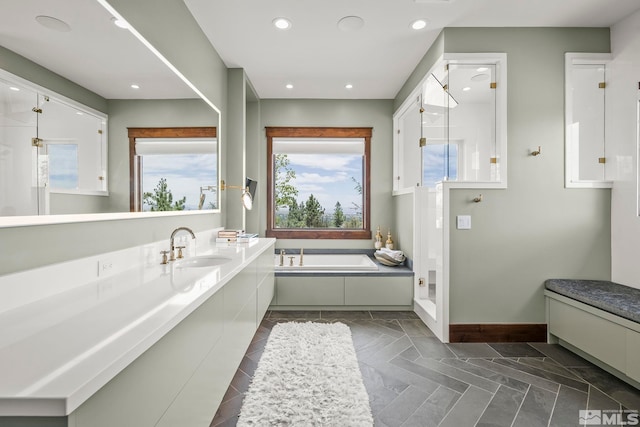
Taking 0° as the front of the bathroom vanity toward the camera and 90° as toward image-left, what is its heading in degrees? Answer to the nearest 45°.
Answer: approximately 270°

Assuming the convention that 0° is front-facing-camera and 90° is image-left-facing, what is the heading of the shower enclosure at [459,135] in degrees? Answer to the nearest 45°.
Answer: approximately 90°

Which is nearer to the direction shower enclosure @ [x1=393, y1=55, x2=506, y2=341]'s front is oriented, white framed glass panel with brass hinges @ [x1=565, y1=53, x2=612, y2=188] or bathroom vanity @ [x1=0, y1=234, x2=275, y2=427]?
the bathroom vanity

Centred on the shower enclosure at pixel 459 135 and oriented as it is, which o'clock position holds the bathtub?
The bathtub is roughly at 1 o'clock from the shower enclosure.

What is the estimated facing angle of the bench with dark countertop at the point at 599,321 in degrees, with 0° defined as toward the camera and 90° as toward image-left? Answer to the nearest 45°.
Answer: approximately 45°

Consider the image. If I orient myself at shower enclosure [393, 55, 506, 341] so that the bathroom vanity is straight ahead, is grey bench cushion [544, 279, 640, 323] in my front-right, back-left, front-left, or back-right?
back-left

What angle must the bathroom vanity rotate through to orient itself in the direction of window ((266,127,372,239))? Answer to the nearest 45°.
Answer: approximately 45° to its left

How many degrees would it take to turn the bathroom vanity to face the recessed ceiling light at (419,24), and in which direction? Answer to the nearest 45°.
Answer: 0° — it already faces it
